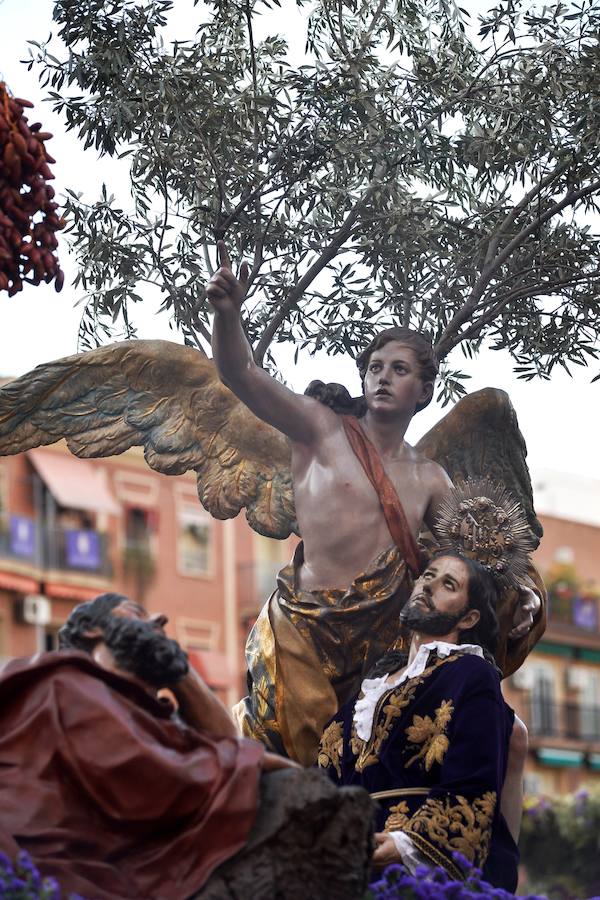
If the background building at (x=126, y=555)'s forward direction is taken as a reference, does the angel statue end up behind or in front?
in front

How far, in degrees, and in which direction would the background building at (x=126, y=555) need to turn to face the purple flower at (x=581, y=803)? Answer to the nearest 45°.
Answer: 0° — it already faces it

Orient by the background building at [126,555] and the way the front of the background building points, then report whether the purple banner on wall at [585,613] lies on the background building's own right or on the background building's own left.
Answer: on the background building's own left

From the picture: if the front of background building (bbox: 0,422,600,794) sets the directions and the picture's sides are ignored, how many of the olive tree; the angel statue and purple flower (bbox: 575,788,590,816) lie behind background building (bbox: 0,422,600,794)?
0
